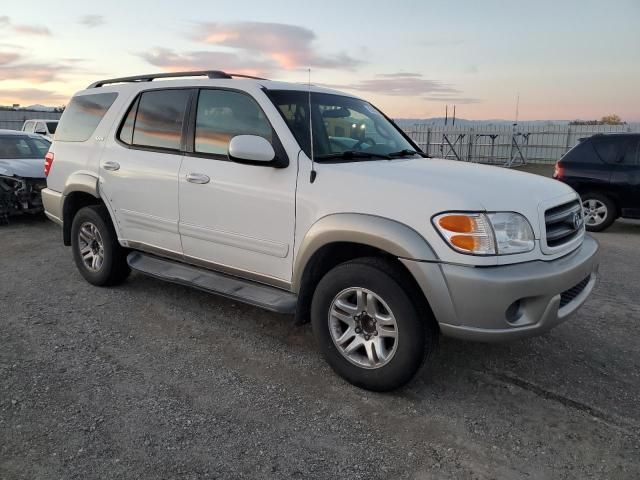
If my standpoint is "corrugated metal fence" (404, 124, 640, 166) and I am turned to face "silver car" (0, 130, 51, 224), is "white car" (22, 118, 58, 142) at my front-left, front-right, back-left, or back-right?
front-right

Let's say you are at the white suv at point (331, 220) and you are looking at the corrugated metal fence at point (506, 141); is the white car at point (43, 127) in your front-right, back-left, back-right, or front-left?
front-left

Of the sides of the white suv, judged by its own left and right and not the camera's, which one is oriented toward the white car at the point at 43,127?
back

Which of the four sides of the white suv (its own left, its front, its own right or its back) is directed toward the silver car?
back

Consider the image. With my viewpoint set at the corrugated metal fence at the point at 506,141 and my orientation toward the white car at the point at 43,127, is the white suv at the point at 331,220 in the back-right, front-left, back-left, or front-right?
front-left

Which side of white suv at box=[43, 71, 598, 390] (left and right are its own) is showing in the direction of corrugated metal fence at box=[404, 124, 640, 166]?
left

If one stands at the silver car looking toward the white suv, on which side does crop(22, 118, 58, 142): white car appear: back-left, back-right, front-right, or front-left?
back-left

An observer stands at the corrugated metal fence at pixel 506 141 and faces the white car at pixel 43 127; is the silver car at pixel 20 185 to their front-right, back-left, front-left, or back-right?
front-left

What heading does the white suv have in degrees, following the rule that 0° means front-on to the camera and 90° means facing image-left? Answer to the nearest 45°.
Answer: approximately 315°

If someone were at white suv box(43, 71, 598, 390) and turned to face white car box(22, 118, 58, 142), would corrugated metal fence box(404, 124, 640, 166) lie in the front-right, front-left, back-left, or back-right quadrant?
front-right
